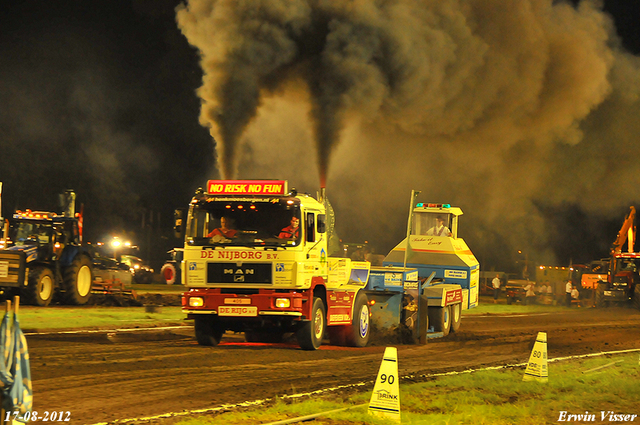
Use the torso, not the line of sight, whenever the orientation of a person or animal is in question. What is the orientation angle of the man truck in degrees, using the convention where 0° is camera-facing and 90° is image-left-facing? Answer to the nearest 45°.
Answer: approximately 45°

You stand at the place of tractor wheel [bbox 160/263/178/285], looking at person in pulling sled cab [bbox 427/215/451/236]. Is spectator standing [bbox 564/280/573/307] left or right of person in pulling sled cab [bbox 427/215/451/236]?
left

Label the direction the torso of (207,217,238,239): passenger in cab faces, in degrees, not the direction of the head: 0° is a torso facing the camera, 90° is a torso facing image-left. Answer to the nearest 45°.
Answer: approximately 45°

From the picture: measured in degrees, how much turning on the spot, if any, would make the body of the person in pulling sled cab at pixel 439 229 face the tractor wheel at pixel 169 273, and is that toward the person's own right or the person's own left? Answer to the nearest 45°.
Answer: approximately 90° to the person's own right

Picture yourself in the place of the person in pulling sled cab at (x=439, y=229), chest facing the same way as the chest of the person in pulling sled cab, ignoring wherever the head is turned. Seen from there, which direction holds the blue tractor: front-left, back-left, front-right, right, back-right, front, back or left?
front-right

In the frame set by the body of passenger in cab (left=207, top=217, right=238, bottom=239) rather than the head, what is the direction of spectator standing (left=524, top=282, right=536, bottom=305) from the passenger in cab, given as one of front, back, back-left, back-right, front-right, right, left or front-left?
back

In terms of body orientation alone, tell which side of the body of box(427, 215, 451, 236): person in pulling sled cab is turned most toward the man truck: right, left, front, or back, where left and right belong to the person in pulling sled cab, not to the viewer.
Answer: front

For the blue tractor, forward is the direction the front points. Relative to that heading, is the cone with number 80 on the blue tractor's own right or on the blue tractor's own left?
on the blue tractor's own left

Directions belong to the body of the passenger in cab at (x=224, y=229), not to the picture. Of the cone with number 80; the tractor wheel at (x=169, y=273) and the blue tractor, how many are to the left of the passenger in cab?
1

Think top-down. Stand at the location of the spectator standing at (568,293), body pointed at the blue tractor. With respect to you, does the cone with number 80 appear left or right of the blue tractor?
left

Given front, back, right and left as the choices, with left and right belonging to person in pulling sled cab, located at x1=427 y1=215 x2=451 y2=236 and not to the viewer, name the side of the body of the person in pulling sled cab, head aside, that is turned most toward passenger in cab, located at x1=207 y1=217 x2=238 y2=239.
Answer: front
